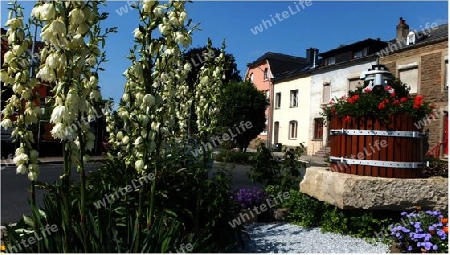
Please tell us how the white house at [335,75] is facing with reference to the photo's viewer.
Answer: facing the viewer and to the left of the viewer

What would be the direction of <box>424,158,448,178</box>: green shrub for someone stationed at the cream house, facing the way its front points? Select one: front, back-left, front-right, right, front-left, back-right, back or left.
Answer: front-left

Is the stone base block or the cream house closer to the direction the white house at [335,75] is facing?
the stone base block

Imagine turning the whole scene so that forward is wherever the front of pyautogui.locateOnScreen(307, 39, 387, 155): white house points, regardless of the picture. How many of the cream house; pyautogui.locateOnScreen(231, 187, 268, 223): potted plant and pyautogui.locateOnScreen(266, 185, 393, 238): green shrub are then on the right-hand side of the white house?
1

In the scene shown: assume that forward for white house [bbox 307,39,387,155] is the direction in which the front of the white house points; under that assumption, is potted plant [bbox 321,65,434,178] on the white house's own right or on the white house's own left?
on the white house's own left

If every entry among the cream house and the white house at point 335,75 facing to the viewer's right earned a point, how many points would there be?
0

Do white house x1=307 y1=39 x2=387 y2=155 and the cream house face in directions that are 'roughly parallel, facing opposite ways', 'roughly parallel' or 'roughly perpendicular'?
roughly parallel

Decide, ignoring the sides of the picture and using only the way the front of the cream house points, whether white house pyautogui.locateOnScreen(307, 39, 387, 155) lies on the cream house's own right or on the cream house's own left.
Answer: on the cream house's own left

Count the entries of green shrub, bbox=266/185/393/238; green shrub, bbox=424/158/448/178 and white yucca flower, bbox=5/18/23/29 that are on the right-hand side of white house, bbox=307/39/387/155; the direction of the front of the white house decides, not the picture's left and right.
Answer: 0

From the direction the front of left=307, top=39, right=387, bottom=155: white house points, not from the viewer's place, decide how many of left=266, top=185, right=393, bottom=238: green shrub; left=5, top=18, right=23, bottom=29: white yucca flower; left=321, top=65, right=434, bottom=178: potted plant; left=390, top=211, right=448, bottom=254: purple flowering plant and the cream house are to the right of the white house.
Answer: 1
